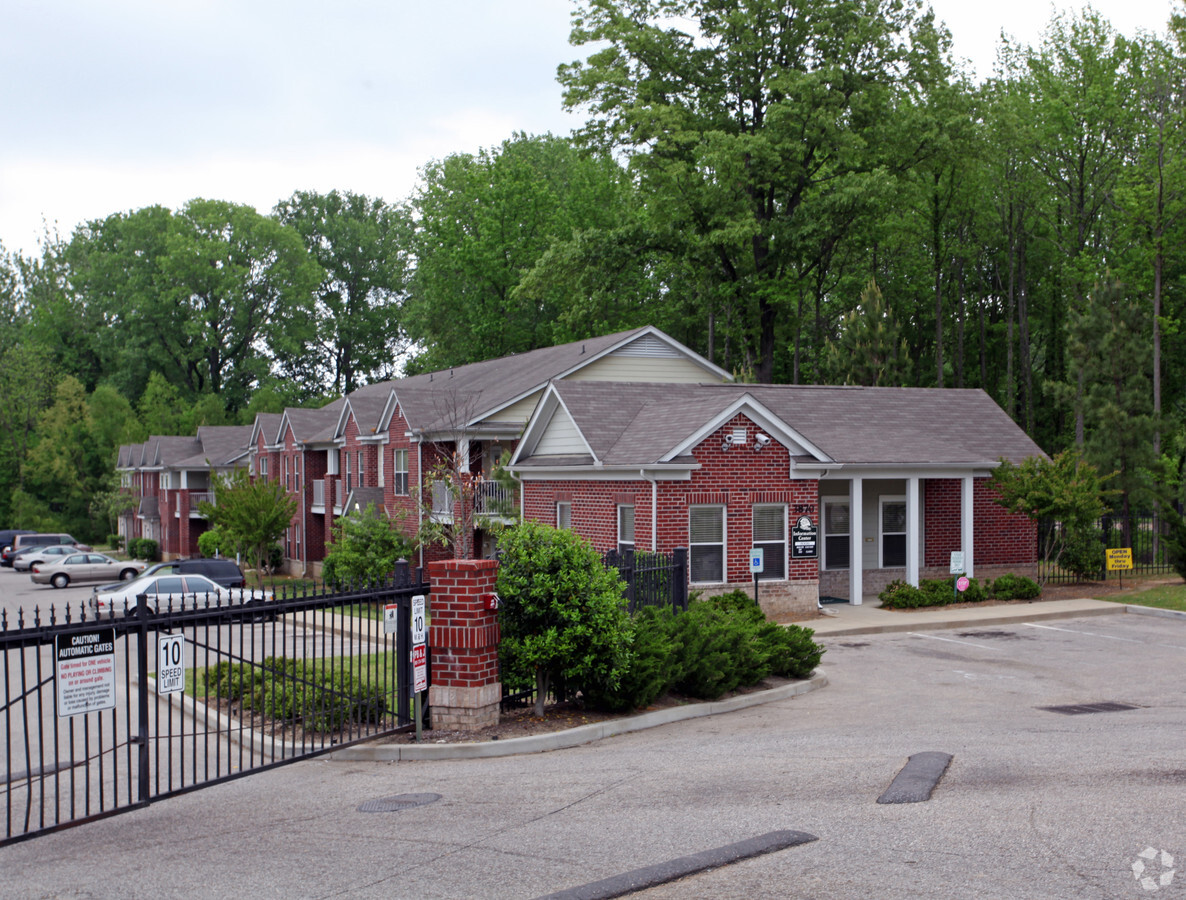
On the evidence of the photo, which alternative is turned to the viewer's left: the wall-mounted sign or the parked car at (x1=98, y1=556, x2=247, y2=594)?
the parked car

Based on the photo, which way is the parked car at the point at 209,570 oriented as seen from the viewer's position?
to the viewer's left

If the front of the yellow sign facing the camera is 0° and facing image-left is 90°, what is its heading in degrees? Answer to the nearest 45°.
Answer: approximately 0°

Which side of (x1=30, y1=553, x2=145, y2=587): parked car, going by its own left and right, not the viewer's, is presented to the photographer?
right

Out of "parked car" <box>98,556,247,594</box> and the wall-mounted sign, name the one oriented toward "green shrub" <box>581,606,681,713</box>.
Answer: the wall-mounted sign
